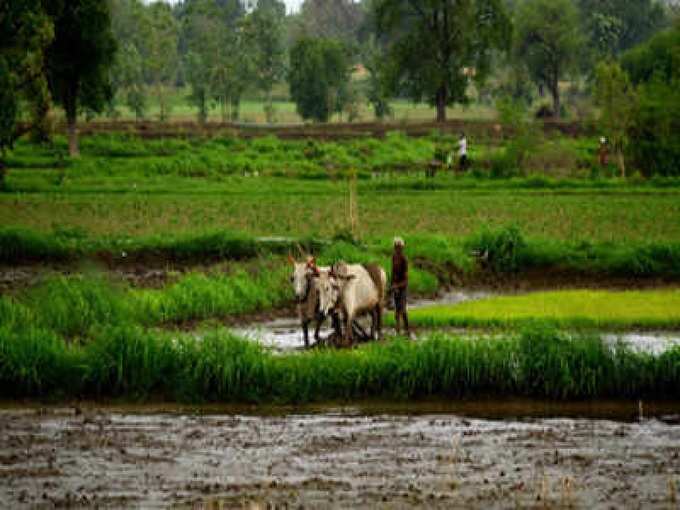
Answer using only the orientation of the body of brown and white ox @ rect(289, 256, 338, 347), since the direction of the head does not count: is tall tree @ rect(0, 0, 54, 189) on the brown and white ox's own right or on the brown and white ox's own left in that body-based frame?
on the brown and white ox's own right

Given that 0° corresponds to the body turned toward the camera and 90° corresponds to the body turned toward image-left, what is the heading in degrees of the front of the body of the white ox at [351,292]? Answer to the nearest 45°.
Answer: approximately 45°

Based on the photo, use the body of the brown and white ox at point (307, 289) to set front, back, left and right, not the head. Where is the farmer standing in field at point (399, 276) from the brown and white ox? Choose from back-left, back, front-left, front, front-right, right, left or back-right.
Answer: back

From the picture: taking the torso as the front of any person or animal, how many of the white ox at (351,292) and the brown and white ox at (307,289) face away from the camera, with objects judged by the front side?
0

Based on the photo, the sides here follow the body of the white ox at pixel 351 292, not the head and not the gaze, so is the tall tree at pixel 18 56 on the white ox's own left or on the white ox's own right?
on the white ox's own right

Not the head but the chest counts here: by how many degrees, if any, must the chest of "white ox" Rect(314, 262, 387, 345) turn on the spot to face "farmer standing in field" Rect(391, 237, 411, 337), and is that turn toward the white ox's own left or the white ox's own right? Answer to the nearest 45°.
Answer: approximately 180°
